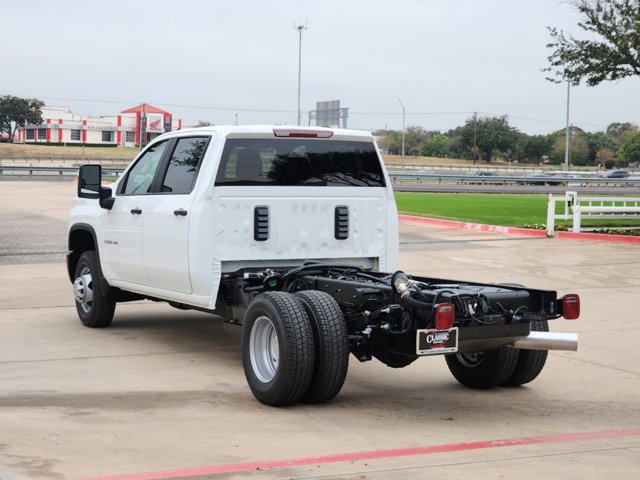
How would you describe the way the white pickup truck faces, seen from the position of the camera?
facing away from the viewer and to the left of the viewer
